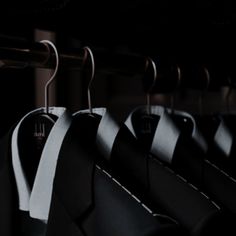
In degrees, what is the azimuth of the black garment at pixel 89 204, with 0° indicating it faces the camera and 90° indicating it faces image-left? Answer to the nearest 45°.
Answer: approximately 45°
